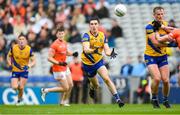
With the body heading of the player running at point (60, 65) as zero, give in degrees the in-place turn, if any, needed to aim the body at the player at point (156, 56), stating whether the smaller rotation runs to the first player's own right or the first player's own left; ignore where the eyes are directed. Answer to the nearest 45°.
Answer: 0° — they already face them

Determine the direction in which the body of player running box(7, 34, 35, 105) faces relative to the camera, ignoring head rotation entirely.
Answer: toward the camera

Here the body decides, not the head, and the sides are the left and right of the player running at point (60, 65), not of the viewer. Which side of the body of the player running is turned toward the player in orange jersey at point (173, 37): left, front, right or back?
front

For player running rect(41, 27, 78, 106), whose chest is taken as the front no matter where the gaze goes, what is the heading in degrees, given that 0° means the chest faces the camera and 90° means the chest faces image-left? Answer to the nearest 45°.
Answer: approximately 315°
